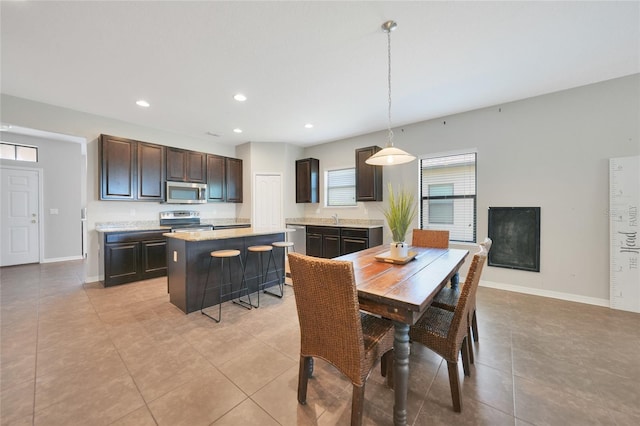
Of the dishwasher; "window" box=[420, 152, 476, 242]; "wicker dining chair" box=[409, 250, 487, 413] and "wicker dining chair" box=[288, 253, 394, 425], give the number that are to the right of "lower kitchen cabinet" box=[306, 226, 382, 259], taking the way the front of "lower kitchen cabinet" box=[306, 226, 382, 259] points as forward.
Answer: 1

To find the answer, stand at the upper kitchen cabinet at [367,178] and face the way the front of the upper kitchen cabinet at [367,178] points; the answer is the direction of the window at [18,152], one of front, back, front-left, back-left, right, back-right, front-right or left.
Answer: front-right

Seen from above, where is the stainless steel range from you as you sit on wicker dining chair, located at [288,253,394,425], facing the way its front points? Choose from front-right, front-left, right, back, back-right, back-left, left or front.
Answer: left

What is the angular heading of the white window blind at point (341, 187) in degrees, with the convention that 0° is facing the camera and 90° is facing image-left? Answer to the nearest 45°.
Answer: approximately 45°

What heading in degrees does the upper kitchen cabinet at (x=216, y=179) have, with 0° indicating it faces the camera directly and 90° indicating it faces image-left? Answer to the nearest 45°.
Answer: approximately 315°

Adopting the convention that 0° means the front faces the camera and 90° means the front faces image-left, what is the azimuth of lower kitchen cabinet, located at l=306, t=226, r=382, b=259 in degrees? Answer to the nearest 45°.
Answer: approximately 45°

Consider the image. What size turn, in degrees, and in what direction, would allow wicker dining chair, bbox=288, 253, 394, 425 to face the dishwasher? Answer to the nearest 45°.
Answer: approximately 45° to its left

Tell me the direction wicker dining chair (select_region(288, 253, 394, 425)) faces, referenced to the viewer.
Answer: facing away from the viewer and to the right of the viewer

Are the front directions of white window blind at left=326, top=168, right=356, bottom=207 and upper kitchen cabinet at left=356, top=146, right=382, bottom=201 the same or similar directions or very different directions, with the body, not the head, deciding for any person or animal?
same or similar directions

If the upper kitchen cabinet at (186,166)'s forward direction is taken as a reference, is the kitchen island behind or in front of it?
in front

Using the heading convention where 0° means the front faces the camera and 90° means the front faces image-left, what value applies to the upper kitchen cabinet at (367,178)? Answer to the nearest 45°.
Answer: approximately 45°

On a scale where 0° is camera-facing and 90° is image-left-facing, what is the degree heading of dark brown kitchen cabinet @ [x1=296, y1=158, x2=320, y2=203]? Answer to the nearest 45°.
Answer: approximately 45°

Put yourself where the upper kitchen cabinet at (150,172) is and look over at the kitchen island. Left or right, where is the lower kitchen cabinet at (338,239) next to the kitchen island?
left
